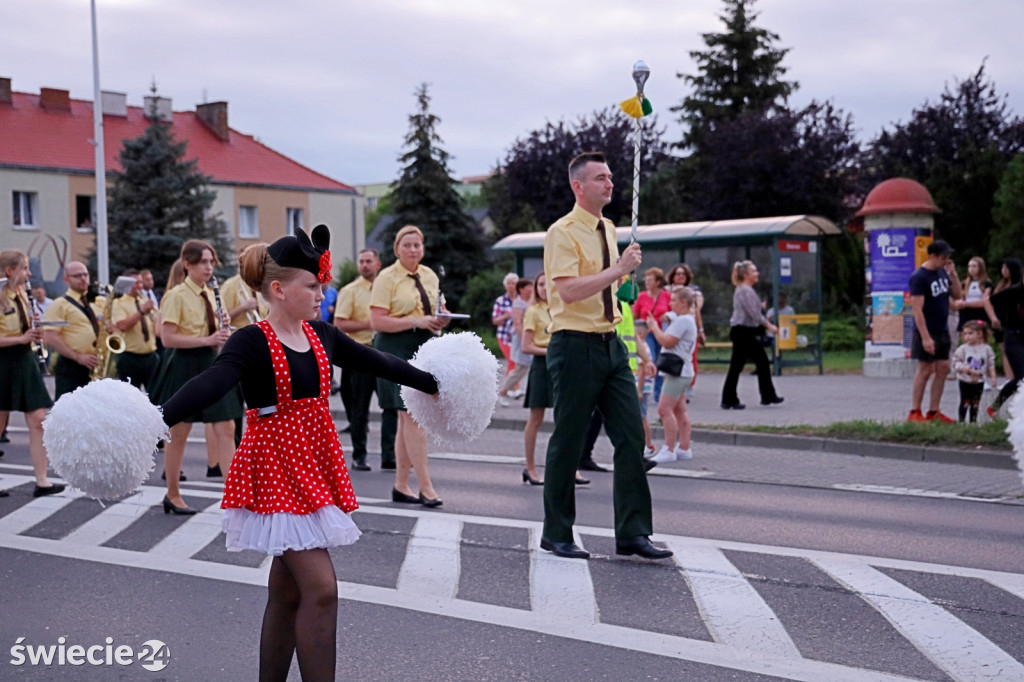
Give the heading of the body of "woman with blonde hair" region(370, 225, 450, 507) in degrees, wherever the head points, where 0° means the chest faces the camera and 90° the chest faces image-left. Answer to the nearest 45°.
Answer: approximately 315°

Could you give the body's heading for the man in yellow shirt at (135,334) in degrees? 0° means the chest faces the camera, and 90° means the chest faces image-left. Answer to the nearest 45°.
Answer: approximately 315°

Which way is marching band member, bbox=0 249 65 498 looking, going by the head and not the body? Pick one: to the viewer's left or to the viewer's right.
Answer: to the viewer's right

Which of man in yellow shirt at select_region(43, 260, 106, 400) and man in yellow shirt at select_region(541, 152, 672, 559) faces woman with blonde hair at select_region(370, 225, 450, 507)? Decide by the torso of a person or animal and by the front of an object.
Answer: man in yellow shirt at select_region(43, 260, 106, 400)
